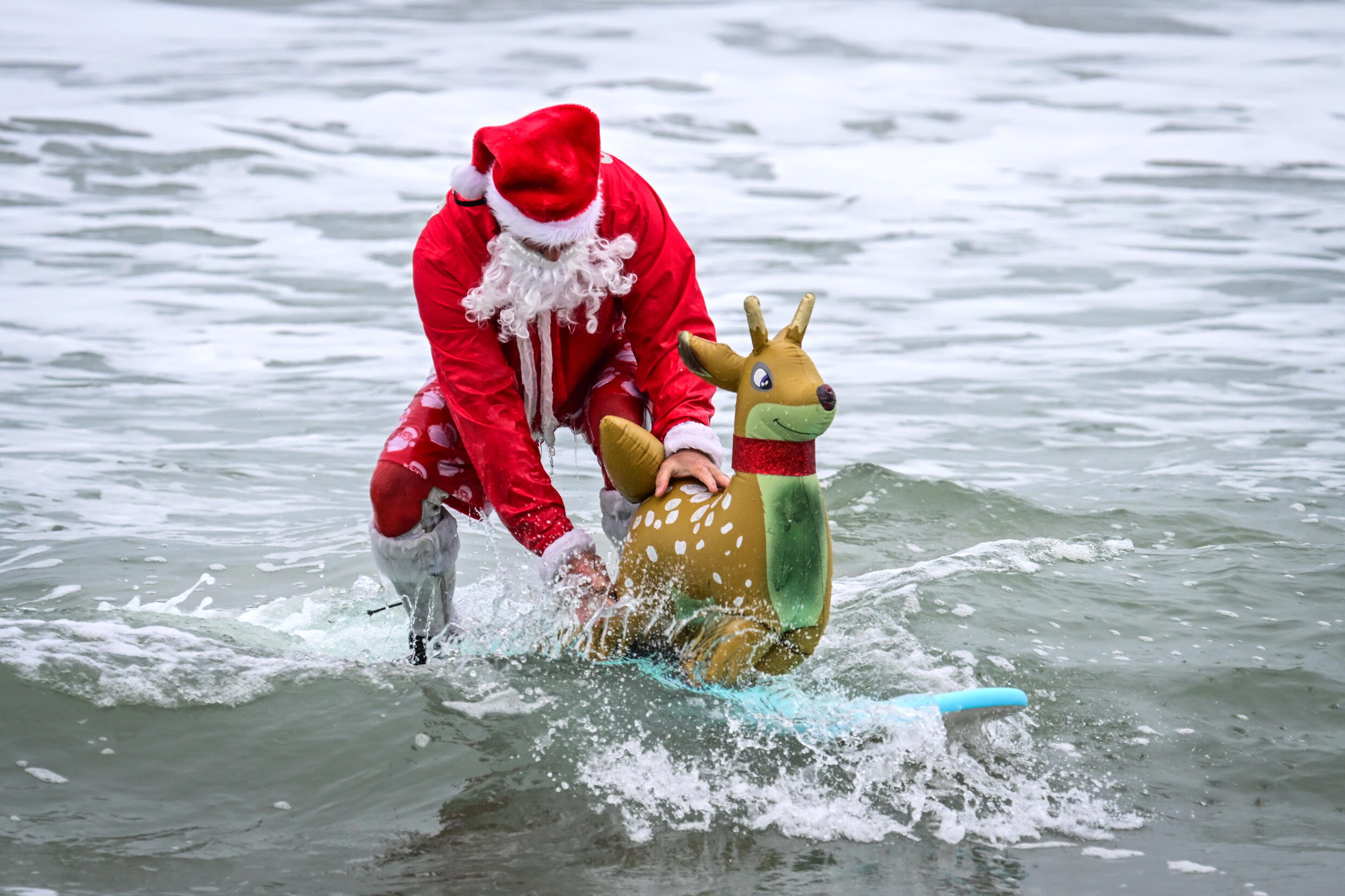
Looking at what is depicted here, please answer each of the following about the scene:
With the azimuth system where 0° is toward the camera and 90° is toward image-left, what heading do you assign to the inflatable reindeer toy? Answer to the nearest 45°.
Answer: approximately 315°
